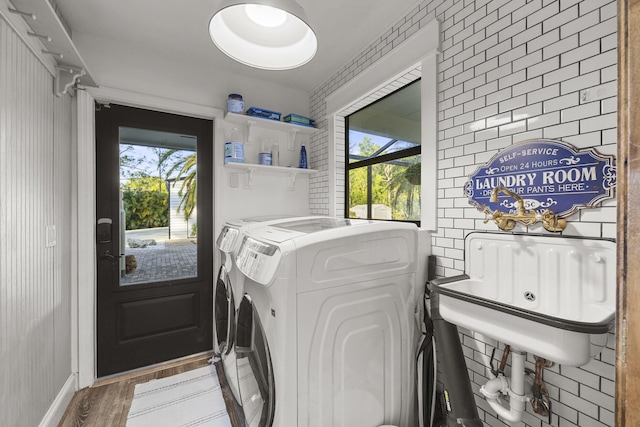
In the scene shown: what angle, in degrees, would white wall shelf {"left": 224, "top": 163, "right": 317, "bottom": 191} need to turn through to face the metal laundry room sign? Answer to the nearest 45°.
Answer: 0° — it already faces it

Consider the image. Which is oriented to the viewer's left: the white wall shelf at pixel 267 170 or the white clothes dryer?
the white clothes dryer

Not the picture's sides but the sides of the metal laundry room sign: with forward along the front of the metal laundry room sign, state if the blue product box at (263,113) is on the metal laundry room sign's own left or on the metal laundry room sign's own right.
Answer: on the metal laundry room sign's own right

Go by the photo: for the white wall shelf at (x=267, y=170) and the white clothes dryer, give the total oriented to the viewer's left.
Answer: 1

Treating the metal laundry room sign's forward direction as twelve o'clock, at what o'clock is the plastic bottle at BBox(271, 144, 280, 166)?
The plastic bottle is roughly at 2 o'clock from the metal laundry room sign.

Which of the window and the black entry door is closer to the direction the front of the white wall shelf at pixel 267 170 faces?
the window

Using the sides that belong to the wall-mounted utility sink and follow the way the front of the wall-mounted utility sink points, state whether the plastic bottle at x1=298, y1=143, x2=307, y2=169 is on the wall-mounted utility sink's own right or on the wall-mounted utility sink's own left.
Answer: on the wall-mounted utility sink's own right

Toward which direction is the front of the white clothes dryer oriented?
to the viewer's left

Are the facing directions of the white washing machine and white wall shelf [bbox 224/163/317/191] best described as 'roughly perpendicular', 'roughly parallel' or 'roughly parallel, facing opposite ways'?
roughly perpendicular

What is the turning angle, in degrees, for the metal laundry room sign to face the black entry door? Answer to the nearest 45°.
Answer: approximately 45° to its right
